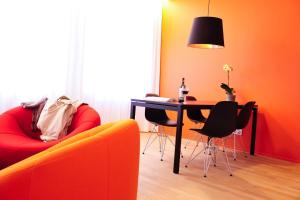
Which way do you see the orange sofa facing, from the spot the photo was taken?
facing away from the viewer and to the left of the viewer

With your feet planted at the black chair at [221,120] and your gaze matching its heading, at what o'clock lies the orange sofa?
The orange sofa is roughly at 8 o'clock from the black chair.

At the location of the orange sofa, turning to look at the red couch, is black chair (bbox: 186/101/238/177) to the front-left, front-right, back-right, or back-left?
front-right

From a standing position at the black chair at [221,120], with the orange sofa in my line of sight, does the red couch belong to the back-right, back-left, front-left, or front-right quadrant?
front-right

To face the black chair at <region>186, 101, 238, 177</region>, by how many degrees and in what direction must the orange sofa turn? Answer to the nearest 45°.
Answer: approximately 90° to its right

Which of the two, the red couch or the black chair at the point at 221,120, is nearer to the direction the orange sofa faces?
the red couch

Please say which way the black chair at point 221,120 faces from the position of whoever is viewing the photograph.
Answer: facing away from the viewer and to the left of the viewer

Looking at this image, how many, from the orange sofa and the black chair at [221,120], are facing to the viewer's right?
0

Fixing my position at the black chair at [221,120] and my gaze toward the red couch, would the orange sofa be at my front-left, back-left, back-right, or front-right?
front-left
